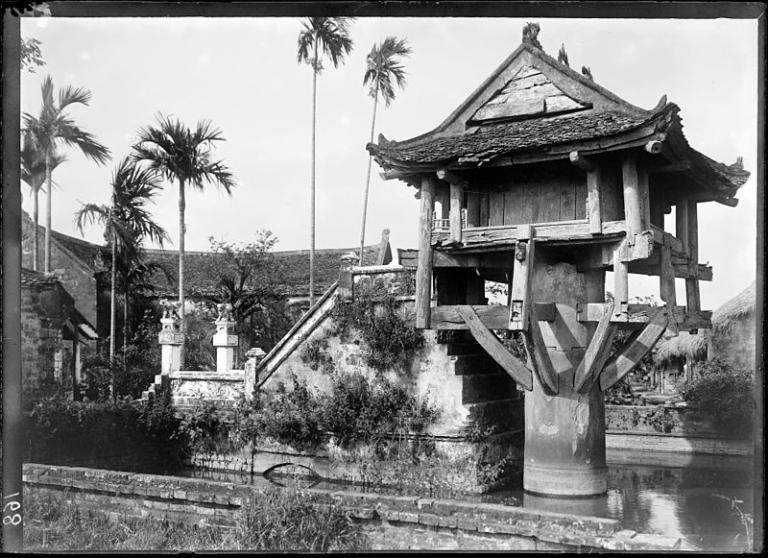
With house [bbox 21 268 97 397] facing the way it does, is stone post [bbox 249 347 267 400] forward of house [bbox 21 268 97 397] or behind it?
forward

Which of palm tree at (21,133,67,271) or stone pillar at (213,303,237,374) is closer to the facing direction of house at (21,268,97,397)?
the stone pillar

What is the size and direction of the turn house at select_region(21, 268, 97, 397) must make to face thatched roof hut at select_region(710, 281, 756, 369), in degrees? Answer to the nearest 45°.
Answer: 0° — it already faces it

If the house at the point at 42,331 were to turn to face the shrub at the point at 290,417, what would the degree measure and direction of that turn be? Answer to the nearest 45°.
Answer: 0° — it already faces it

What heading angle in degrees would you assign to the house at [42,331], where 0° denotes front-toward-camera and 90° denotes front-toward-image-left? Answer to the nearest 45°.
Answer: approximately 270°

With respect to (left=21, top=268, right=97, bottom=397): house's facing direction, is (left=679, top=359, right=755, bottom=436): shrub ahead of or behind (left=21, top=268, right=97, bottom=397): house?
ahead

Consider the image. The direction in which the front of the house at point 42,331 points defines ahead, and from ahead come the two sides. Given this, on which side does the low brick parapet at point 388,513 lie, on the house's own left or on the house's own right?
on the house's own right

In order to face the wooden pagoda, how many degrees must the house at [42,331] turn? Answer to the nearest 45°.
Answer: approximately 45° to its right
